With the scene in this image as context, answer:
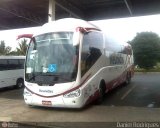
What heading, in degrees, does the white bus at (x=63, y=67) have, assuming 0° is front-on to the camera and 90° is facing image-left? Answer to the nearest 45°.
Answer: approximately 45°

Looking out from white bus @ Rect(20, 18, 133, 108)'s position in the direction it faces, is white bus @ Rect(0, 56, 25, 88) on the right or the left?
on its right

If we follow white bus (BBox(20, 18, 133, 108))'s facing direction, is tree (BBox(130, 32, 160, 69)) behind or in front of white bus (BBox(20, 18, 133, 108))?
behind
